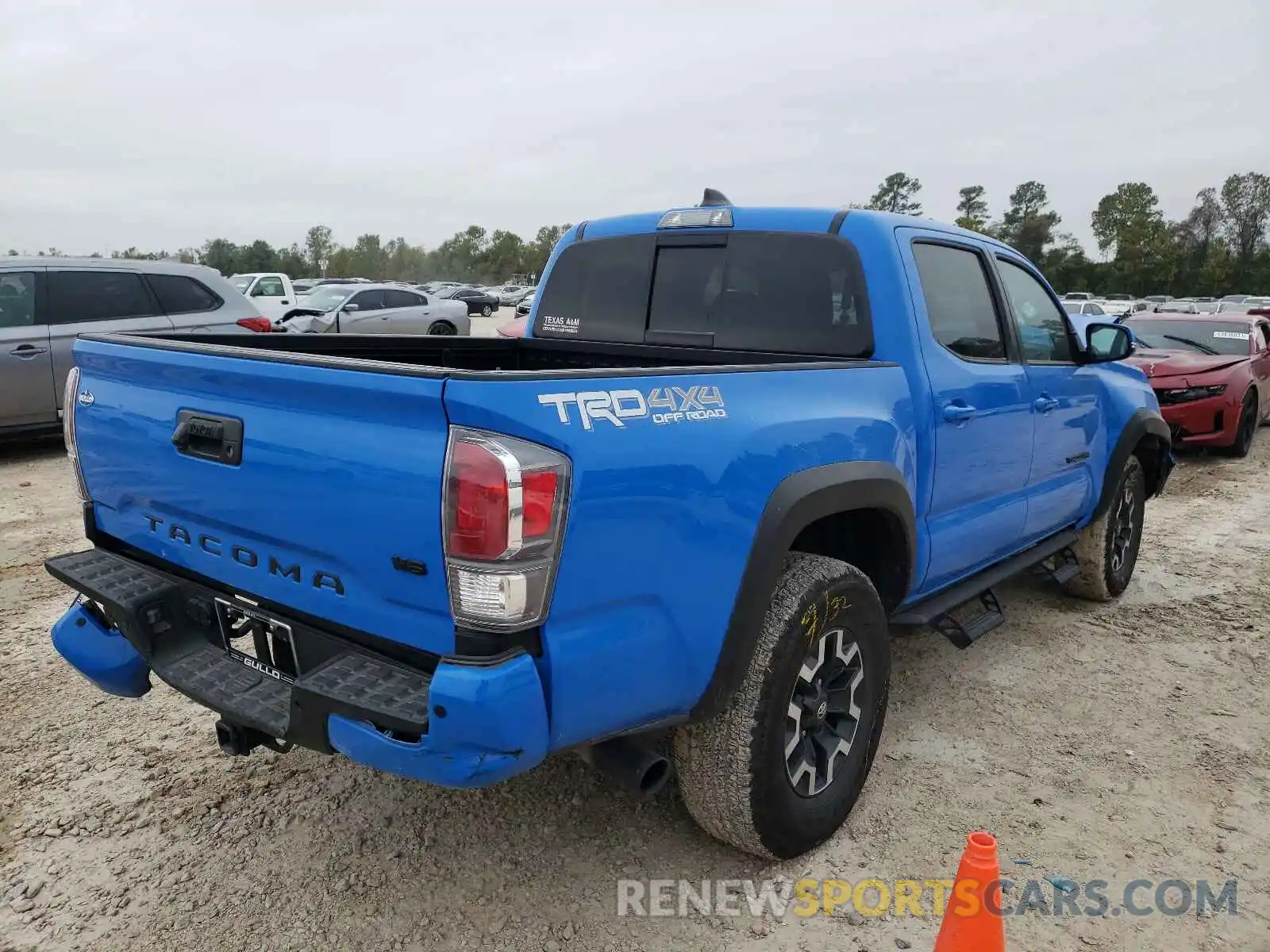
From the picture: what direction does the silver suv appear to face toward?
to the viewer's left

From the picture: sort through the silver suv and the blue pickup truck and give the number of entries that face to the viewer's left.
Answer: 1

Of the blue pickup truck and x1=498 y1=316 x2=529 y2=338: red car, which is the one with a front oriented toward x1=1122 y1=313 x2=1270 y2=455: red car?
the blue pickup truck

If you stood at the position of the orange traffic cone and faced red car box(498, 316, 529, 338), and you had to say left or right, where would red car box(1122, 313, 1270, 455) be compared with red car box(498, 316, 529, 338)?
right

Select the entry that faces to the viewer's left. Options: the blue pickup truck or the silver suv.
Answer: the silver suv

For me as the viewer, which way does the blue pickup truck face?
facing away from the viewer and to the right of the viewer

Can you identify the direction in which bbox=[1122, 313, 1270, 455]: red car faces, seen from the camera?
facing the viewer and to the left of the viewer

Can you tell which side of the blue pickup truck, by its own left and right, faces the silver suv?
left

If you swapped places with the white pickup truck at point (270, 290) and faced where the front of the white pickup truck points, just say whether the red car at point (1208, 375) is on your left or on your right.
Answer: on your left

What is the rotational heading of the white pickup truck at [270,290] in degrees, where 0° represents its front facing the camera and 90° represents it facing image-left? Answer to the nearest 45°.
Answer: approximately 45°
